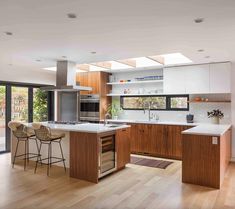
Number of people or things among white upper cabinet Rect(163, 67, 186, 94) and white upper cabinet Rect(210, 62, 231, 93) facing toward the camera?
2

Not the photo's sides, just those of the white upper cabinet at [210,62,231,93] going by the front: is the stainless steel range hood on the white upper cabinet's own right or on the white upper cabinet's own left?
on the white upper cabinet's own right

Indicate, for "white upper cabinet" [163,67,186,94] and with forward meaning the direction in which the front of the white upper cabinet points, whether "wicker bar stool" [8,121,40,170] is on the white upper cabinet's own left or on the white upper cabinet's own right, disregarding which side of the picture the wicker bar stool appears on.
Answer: on the white upper cabinet's own right

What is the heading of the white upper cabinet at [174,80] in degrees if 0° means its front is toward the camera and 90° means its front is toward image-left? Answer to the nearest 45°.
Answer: approximately 0°

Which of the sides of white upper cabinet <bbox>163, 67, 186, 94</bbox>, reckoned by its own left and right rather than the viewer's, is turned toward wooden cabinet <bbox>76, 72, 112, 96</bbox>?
right
